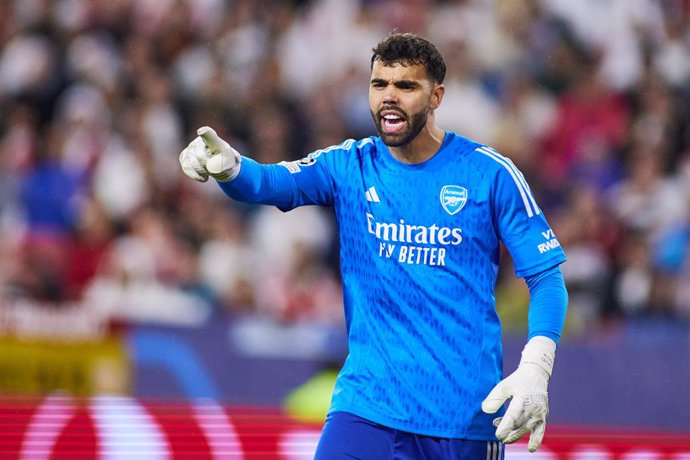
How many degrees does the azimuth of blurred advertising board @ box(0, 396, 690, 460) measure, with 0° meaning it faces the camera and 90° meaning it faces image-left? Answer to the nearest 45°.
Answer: approximately 0°

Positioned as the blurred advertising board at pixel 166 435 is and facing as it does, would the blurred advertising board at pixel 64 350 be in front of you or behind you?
behind

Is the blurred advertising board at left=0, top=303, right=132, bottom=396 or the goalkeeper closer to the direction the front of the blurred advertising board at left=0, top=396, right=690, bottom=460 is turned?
the goalkeeper
